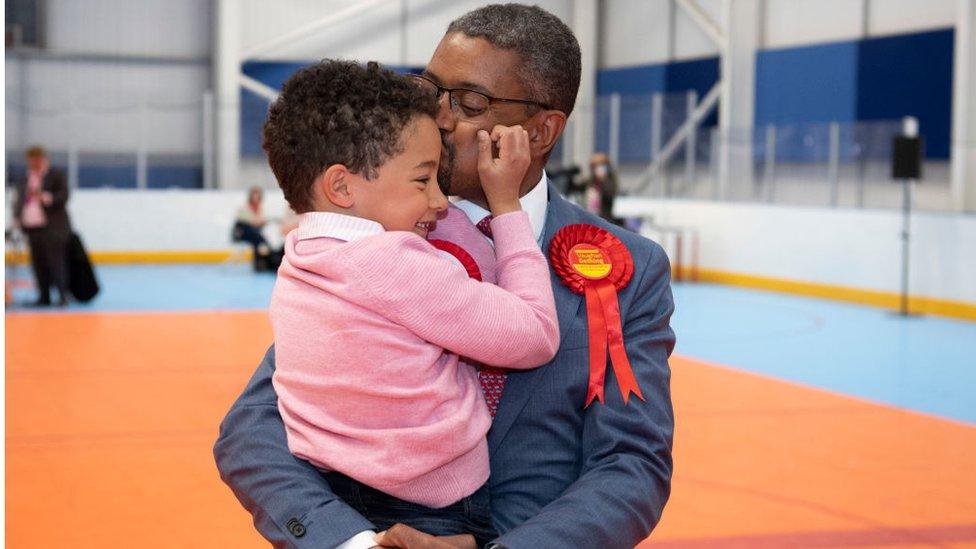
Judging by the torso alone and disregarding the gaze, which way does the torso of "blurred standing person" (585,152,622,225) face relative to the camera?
toward the camera

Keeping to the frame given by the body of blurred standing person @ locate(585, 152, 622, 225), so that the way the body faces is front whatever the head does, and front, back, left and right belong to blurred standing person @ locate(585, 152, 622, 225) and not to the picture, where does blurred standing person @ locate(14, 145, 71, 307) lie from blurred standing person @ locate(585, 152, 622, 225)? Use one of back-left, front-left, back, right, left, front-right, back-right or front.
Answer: front-right

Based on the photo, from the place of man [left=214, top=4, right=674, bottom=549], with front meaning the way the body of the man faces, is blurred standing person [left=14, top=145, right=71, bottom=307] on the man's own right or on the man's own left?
on the man's own right

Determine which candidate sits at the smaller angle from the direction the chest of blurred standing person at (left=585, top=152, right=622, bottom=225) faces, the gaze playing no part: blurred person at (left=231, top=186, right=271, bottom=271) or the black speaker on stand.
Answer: the black speaker on stand

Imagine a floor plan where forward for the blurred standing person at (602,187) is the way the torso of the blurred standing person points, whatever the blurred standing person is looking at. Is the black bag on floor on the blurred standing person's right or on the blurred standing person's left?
on the blurred standing person's right

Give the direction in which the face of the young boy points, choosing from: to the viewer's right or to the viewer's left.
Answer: to the viewer's right

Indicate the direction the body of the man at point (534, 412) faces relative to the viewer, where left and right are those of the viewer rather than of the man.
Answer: facing the viewer and to the left of the viewer

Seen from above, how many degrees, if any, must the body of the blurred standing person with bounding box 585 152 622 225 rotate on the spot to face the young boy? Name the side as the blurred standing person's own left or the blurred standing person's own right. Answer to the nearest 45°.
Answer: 0° — they already face them

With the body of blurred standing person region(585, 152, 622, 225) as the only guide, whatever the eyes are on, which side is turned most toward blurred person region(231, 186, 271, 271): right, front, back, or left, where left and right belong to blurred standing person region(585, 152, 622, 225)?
right

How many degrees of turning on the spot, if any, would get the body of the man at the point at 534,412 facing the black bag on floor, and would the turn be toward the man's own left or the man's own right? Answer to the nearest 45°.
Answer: approximately 135° to the man's own right
